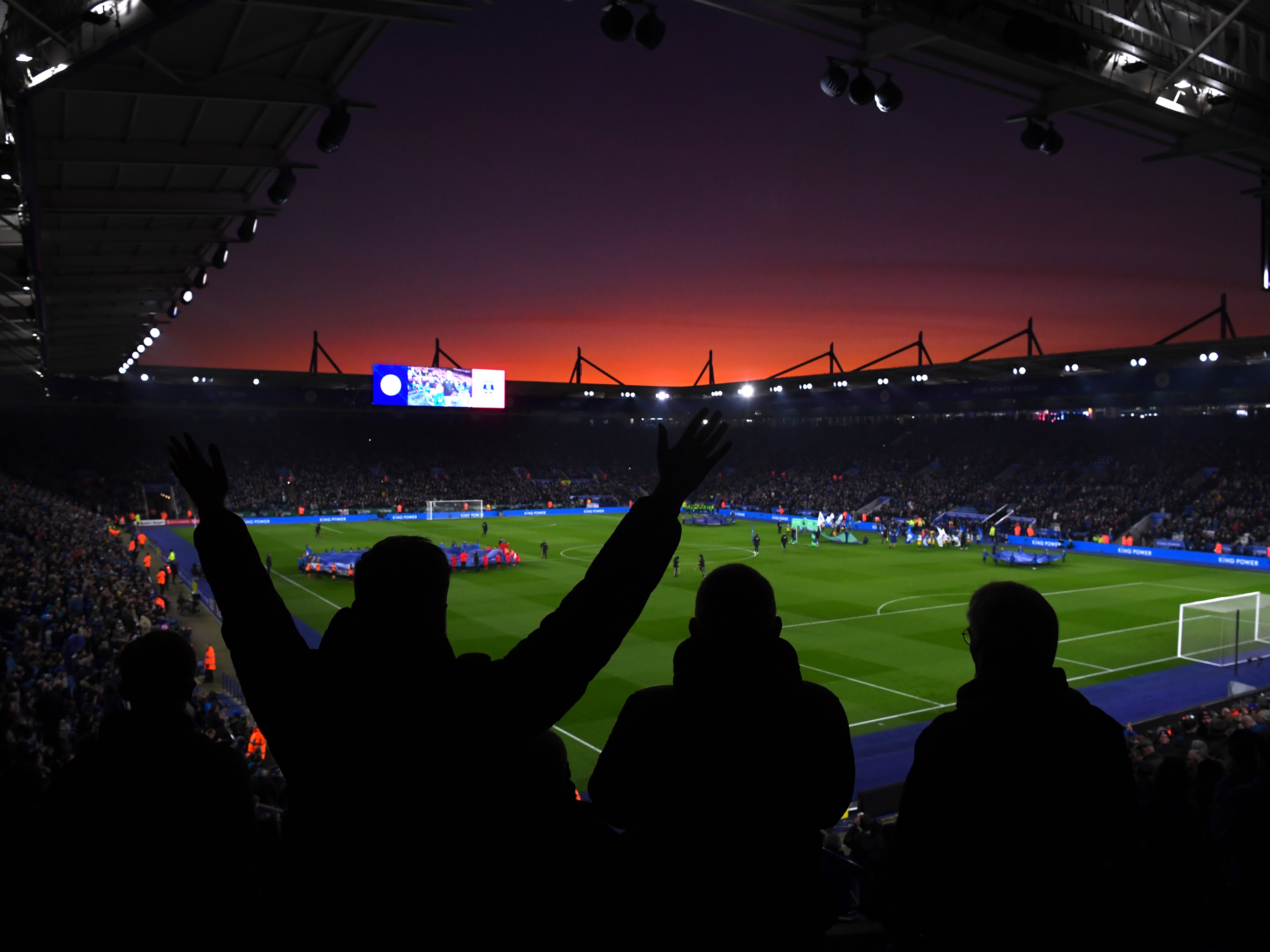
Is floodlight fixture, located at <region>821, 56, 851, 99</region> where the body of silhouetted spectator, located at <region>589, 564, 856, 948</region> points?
yes

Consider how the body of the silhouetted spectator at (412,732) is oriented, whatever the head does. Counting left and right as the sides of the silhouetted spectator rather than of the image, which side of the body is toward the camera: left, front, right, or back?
back

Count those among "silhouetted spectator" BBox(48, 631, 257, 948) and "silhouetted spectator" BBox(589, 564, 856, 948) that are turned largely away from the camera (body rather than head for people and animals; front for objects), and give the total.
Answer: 2

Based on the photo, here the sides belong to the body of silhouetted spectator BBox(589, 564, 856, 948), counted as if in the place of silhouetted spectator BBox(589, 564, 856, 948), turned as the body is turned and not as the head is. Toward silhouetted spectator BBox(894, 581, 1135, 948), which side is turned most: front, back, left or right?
right

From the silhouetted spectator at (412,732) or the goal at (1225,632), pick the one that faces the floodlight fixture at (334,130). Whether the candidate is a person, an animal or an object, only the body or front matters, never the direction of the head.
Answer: the silhouetted spectator

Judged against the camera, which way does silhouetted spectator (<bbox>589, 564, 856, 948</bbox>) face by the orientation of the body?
away from the camera

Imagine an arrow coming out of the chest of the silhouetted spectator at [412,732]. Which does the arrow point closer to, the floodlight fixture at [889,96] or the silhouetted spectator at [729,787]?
the floodlight fixture

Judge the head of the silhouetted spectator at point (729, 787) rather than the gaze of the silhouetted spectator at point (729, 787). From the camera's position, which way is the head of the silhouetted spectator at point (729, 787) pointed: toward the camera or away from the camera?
away from the camera

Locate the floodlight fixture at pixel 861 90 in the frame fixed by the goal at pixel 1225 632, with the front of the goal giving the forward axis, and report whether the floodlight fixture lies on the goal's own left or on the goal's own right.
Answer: on the goal's own left

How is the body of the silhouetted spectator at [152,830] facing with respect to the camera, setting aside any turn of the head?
away from the camera

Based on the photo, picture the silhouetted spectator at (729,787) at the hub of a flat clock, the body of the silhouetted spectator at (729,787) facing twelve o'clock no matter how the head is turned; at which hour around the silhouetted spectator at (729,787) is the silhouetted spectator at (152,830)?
the silhouetted spectator at (152,830) is roughly at 9 o'clock from the silhouetted spectator at (729,787).

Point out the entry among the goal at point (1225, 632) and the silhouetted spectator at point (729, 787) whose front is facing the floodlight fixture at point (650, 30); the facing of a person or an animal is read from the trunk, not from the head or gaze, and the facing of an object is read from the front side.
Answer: the silhouetted spectator

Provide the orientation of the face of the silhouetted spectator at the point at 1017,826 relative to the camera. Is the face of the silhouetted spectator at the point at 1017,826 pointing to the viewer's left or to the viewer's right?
to the viewer's left

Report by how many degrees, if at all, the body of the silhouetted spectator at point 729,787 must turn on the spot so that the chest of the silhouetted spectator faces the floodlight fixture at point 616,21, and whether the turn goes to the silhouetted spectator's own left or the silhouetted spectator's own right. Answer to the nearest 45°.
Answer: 0° — they already face it

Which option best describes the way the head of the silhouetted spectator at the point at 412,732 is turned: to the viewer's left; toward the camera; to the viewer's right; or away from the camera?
away from the camera

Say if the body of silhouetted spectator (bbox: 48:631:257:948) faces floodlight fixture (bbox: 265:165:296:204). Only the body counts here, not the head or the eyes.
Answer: yes

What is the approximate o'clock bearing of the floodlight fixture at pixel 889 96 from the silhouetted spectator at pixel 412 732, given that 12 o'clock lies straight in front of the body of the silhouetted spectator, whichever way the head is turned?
The floodlight fixture is roughly at 1 o'clock from the silhouetted spectator.

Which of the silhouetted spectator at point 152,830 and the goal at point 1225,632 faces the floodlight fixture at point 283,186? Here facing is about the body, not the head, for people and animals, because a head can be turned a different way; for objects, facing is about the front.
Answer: the silhouetted spectator
